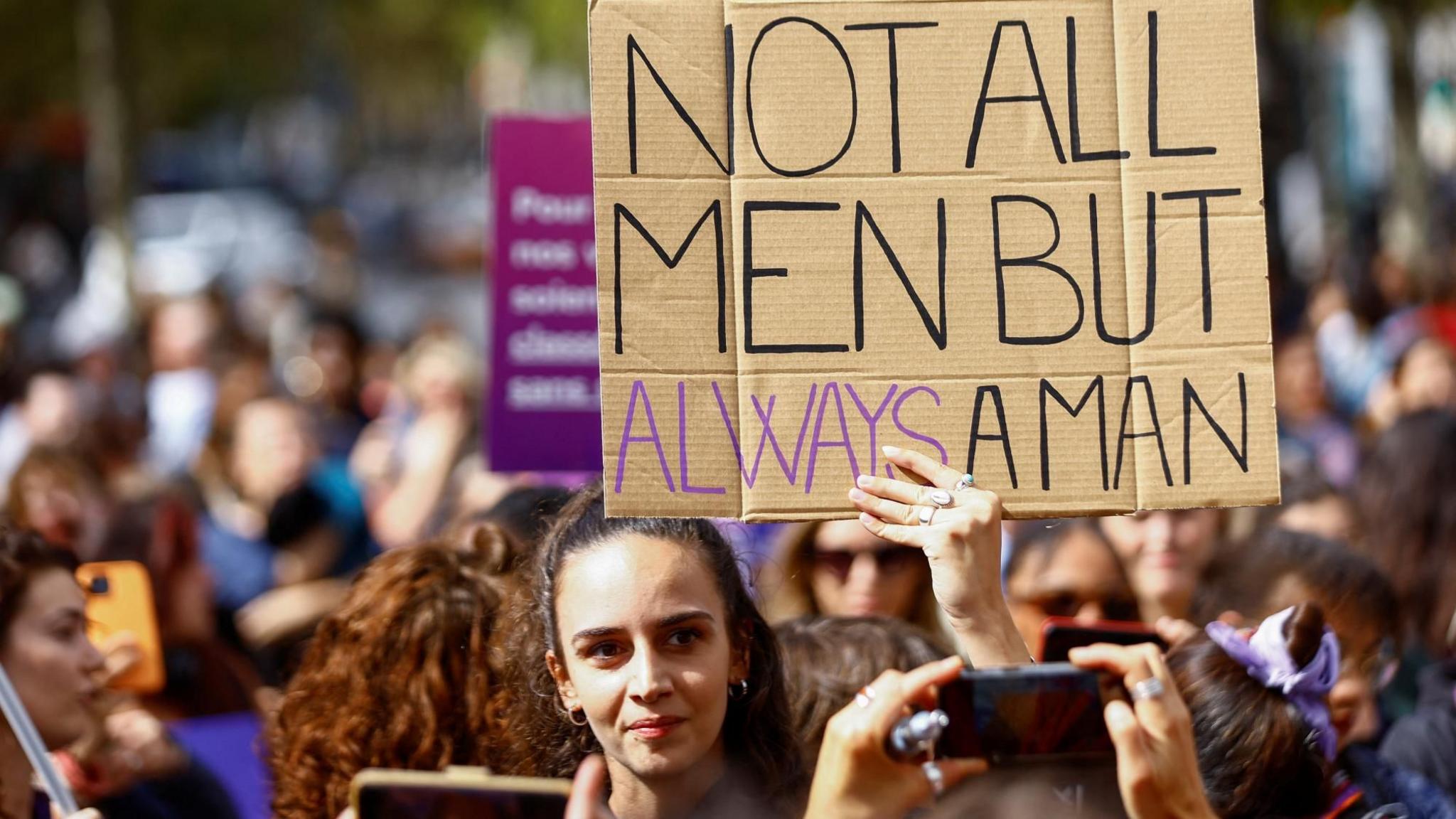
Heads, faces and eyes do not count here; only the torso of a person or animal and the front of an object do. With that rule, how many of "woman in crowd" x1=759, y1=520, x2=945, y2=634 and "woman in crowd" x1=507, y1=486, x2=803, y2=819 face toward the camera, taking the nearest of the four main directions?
2

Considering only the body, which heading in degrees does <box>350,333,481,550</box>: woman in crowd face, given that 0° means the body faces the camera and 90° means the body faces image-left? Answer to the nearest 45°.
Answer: approximately 45°

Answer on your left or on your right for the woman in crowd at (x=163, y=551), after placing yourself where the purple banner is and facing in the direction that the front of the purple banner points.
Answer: on your right

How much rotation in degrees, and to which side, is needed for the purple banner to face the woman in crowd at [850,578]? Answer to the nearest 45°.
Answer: approximately 45° to its left

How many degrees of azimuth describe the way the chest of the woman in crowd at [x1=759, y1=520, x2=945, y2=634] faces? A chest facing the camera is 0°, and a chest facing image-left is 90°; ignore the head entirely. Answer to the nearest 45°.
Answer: approximately 0°

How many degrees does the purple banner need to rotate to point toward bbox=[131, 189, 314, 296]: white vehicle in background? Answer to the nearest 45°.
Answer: approximately 180°

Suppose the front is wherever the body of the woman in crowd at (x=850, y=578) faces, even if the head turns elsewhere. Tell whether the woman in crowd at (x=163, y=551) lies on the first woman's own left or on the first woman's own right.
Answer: on the first woman's own right

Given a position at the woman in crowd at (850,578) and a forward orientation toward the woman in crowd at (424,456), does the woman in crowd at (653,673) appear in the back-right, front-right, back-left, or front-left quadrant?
back-left
